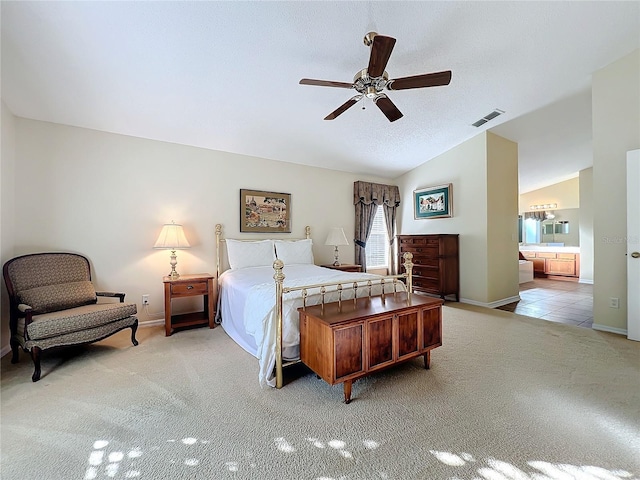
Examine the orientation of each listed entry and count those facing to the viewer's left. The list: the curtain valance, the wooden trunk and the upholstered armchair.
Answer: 0

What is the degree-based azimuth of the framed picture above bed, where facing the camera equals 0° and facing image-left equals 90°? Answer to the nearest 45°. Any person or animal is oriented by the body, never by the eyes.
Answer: approximately 315°

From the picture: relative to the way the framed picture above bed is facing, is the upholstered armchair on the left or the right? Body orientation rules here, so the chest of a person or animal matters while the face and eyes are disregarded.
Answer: on its right

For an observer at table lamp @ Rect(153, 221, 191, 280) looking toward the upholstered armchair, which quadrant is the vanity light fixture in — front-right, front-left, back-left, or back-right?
back-left

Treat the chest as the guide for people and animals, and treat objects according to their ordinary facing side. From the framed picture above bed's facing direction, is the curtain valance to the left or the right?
on its left

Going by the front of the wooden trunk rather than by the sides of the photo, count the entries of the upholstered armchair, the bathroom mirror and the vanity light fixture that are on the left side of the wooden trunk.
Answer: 2

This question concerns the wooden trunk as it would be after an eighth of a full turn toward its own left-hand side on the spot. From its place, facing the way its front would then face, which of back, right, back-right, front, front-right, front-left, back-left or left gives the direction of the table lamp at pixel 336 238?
left

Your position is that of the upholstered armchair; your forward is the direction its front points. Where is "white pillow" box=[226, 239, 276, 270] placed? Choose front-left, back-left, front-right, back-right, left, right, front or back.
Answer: front-left

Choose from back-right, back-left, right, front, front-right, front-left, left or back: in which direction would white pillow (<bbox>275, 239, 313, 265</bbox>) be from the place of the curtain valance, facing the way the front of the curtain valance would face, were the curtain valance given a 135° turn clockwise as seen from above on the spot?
front-left

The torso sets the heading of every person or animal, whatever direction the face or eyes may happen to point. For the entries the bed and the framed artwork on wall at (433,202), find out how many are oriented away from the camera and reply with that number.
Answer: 0

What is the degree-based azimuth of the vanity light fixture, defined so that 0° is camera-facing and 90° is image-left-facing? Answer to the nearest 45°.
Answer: approximately 45°

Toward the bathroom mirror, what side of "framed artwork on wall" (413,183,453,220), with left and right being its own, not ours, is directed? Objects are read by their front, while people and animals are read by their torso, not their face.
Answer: back

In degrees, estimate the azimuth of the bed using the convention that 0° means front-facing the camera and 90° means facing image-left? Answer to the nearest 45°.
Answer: approximately 315°

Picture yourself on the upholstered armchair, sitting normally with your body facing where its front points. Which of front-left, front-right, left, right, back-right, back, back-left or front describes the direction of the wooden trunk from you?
front

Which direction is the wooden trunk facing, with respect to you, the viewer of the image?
facing the viewer and to the right of the viewer

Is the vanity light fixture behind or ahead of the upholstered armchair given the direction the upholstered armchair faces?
ahead

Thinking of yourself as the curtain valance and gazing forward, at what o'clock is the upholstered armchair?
The upholstered armchair is roughly at 3 o'clock from the curtain valance.
